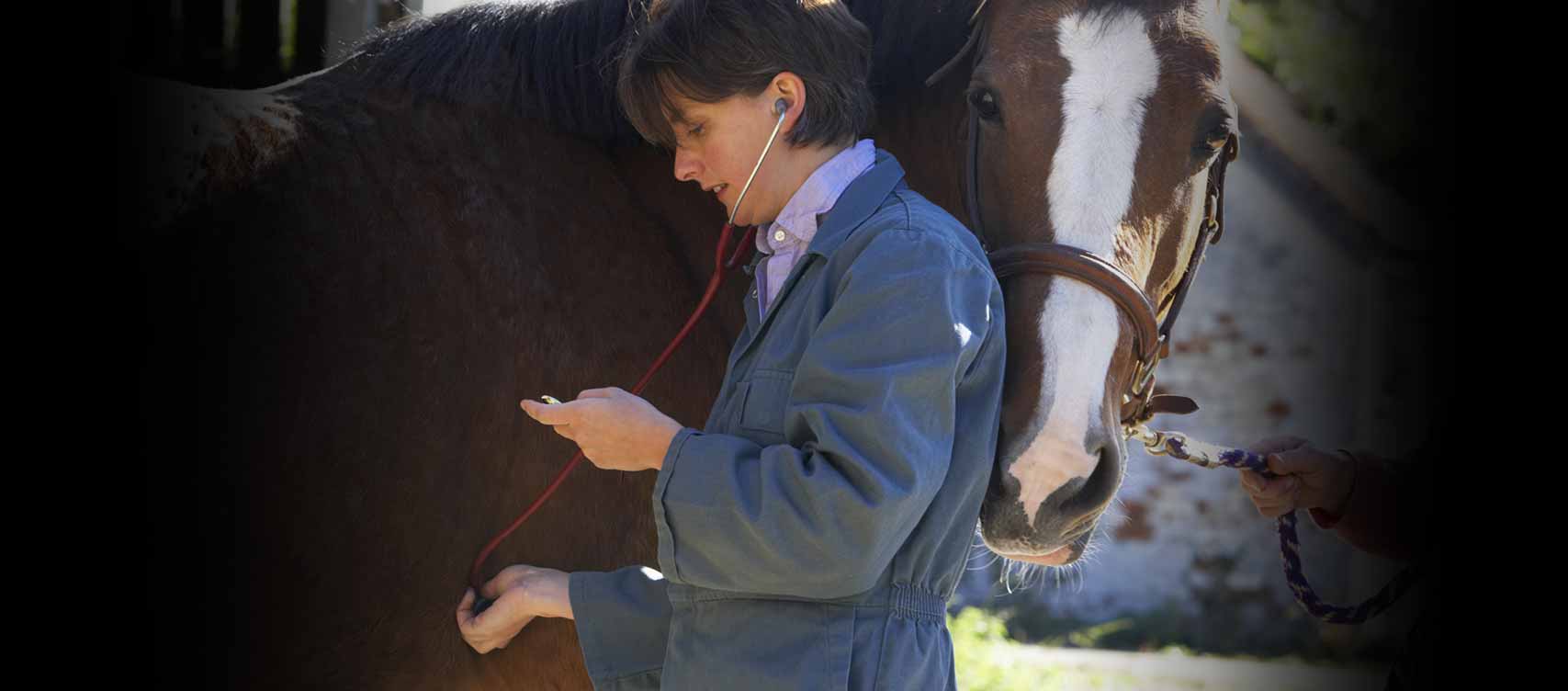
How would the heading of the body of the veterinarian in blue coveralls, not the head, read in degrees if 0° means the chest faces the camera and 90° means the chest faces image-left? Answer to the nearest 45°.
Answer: approximately 90°

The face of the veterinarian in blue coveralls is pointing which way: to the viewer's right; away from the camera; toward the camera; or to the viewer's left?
to the viewer's left
